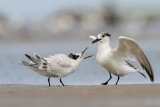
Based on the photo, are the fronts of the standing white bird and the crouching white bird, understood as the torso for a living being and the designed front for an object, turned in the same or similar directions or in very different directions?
very different directions

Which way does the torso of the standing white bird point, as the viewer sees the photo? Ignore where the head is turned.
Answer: to the viewer's left

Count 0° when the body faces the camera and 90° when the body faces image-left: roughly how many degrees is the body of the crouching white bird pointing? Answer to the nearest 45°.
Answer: approximately 270°

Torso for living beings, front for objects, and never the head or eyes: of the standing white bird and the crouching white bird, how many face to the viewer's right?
1

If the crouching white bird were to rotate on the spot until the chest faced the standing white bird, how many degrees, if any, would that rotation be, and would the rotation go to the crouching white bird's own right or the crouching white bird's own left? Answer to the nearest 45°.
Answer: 0° — it already faces it
